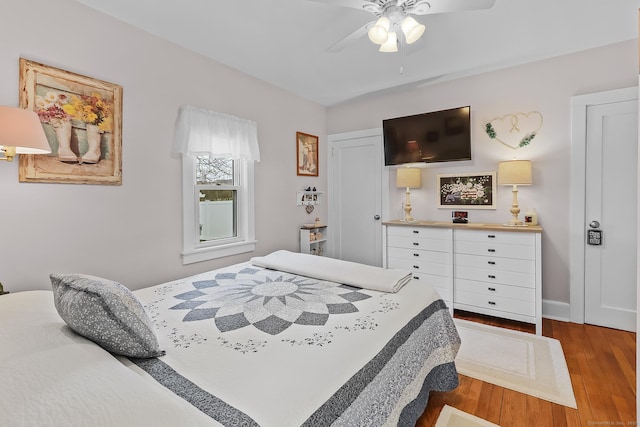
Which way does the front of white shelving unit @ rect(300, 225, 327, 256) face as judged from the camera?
facing the viewer and to the right of the viewer

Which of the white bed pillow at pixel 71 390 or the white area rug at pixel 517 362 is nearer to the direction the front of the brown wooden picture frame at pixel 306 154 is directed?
the white area rug

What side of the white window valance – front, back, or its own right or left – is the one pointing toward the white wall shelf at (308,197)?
left

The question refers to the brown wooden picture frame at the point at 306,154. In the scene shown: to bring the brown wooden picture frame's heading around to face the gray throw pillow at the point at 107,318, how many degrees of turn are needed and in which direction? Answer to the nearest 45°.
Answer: approximately 45° to its right

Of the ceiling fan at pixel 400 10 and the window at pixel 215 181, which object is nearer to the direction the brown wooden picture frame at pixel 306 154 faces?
the ceiling fan

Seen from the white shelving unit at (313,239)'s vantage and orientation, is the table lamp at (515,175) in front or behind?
in front

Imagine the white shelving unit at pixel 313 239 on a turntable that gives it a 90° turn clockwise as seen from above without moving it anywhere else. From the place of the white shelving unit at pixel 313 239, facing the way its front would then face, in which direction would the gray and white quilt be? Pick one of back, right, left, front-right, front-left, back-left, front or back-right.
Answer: front-left

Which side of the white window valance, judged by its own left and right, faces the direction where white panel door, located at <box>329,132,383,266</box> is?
left

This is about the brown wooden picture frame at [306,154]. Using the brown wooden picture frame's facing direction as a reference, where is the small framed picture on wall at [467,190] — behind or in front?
in front

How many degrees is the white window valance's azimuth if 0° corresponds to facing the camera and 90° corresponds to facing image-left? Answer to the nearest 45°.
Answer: approximately 315°

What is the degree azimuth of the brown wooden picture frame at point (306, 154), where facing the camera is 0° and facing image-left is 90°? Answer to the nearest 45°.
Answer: approximately 315°

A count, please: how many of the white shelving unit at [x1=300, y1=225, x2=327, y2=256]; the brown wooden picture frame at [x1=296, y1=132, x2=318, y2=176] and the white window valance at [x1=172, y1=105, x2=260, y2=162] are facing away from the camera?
0

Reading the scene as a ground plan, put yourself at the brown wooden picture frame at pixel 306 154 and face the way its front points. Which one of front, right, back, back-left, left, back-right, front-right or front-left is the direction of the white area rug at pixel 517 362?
front
